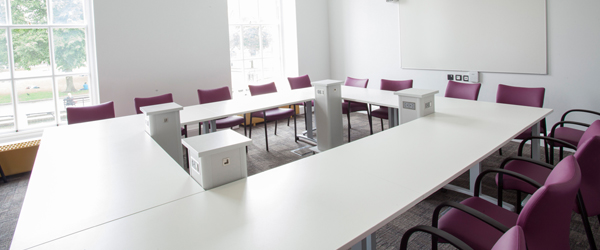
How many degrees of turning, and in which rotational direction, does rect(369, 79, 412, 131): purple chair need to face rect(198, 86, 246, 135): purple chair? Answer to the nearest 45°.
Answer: approximately 45° to its right

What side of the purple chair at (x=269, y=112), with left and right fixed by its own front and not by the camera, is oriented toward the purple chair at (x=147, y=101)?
right

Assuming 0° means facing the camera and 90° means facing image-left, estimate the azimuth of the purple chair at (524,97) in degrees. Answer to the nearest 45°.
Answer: approximately 45°

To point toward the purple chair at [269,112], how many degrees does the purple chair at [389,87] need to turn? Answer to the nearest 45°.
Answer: approximately 45° to its right

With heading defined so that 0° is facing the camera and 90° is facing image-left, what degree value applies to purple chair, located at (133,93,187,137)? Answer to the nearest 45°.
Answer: approximately 315°
